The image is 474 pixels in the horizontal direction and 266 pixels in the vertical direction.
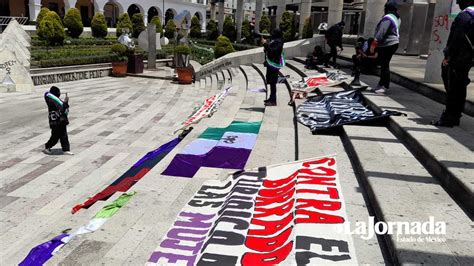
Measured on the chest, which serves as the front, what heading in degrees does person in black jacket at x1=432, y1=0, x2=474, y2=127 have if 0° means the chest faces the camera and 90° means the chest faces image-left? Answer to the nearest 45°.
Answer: approximately 90°

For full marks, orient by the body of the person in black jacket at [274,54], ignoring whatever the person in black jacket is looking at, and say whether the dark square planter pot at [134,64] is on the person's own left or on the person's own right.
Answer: on the person's own right

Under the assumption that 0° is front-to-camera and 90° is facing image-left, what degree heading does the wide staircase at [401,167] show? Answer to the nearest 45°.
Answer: approximately 90°
